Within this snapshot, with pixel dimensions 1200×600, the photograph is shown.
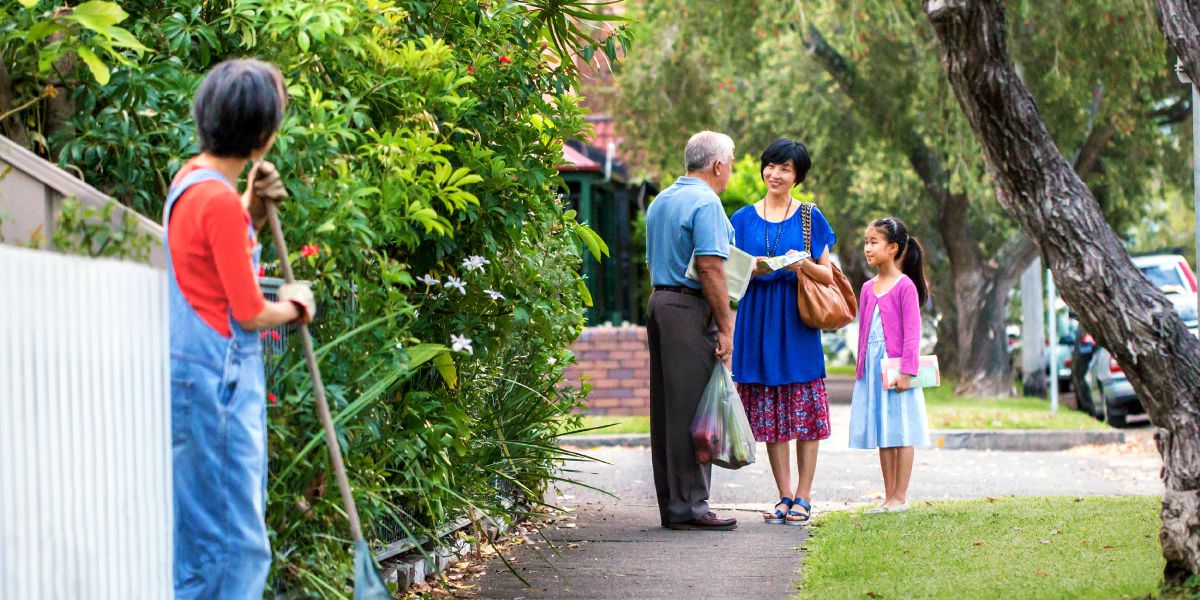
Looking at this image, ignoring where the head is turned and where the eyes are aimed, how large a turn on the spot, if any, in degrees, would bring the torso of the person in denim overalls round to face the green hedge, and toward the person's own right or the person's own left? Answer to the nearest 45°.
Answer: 0° — they already face it

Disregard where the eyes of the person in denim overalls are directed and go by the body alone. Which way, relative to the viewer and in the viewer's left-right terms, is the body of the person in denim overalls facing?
facing away from the viewer and to the right of the viewer

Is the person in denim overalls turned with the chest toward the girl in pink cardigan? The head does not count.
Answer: yes

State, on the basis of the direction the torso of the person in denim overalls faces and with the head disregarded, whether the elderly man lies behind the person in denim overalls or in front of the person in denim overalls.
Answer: in front

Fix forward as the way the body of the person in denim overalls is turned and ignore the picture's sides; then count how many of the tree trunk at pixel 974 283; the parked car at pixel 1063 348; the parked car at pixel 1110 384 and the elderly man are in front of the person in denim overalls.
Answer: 4

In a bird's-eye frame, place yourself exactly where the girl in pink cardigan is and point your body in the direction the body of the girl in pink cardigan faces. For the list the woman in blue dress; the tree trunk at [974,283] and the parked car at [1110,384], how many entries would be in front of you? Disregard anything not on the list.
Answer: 1

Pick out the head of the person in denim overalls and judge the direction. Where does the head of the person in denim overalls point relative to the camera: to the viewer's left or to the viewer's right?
to the viewer's right

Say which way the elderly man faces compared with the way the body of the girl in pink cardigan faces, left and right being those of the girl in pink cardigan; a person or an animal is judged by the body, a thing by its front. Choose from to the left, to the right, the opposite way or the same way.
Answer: the opposite way

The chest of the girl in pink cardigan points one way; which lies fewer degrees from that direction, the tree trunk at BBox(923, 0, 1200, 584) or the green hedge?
the green hedge

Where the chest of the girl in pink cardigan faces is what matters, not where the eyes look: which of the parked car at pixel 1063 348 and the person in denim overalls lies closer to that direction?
the person in denim overalls

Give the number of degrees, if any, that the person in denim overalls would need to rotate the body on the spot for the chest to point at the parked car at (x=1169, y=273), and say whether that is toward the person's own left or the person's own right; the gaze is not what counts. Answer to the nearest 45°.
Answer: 0° — they already face it

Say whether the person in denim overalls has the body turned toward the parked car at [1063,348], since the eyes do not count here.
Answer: yes

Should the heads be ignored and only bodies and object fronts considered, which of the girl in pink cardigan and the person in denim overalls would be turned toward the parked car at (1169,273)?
the person in denim overalls

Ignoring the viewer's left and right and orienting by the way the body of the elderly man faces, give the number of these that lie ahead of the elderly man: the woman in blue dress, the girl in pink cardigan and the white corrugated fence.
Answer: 2

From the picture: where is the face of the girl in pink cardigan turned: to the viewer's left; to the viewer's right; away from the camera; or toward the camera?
to the viewer's left

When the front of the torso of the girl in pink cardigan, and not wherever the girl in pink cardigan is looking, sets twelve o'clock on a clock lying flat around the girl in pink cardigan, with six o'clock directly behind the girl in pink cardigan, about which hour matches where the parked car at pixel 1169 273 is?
The parked car is roughly at 5 o'clock from the girl in pink cardigan.
